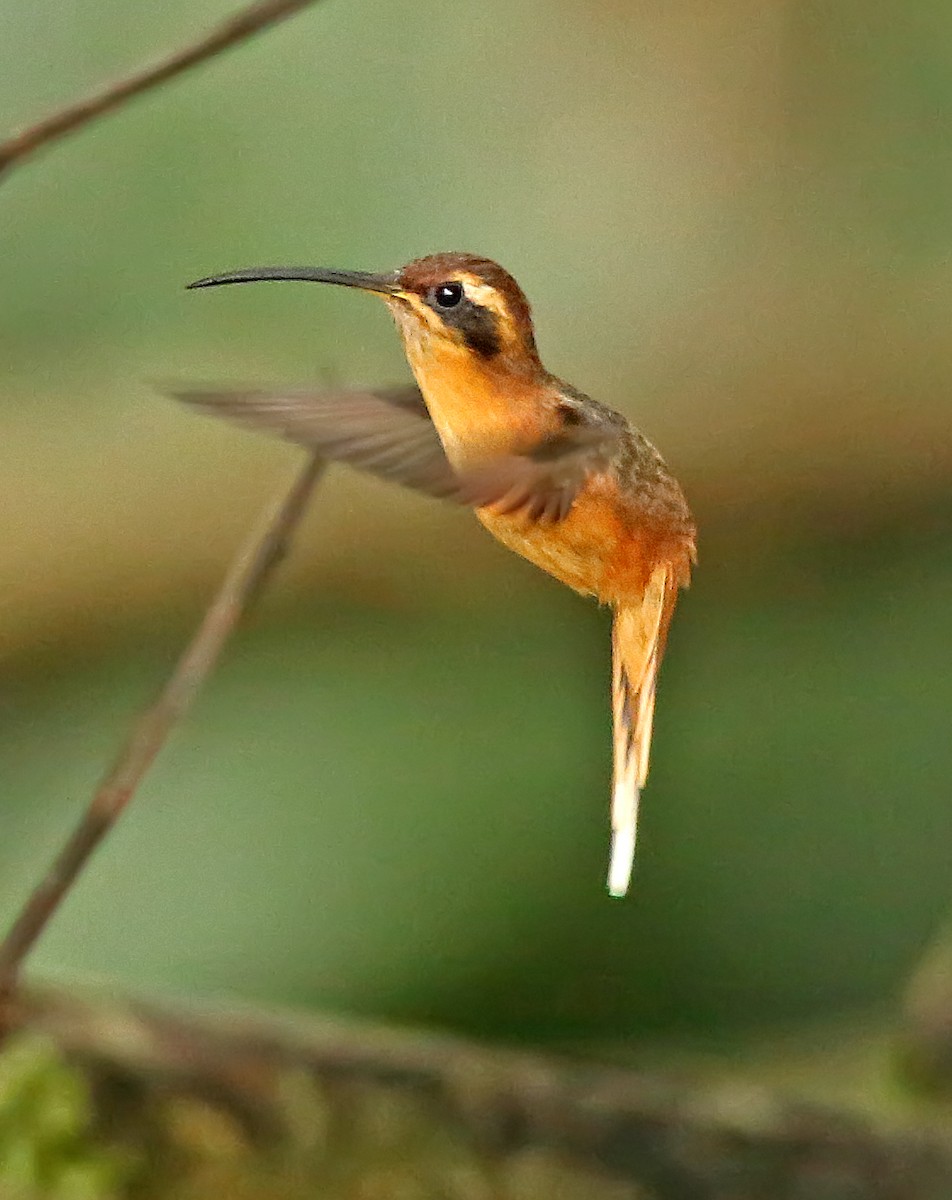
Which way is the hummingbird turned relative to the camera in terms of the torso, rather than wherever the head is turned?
to the viewer's left
